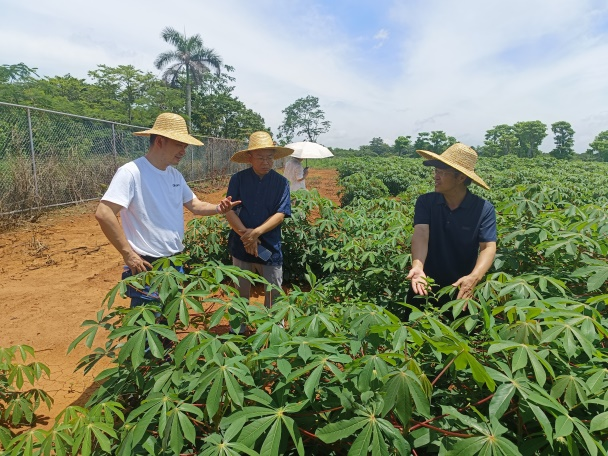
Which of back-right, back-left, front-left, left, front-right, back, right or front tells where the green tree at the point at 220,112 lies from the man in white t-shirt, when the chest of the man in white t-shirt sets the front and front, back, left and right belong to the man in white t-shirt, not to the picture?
back-left

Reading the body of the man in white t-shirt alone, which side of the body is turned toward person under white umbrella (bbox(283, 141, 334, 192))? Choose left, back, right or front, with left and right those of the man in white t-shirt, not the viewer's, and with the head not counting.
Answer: left

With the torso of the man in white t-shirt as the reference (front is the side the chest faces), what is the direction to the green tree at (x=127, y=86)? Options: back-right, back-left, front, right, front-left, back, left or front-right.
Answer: back-left

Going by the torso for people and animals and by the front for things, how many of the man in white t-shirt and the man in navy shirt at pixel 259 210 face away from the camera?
0

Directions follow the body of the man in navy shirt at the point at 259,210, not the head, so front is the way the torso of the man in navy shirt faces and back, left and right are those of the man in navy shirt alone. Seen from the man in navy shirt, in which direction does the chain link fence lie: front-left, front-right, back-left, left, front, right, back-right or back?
back-right

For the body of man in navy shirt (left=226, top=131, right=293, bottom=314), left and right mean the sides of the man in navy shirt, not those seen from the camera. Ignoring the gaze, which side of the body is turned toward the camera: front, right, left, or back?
front

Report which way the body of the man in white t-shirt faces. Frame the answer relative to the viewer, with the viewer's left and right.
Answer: facing the viewer and to the right of the viewer

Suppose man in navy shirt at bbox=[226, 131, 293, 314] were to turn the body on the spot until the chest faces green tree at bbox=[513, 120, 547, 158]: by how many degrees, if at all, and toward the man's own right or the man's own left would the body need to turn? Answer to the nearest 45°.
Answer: approximately 135° to the man's own left

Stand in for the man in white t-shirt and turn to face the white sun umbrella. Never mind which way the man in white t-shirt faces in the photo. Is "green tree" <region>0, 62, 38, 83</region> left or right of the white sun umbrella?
left

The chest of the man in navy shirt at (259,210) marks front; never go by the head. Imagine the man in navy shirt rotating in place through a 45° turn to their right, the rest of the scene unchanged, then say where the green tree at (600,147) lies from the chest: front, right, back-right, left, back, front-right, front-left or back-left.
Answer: back

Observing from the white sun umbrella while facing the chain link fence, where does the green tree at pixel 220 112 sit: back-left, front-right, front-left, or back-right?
front-right

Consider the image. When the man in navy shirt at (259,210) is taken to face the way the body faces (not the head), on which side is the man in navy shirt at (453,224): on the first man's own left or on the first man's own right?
on the first man's own left

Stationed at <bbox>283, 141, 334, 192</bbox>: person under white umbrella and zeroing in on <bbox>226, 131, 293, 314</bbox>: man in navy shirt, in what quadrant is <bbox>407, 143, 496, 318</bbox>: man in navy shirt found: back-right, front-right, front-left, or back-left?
front-left
